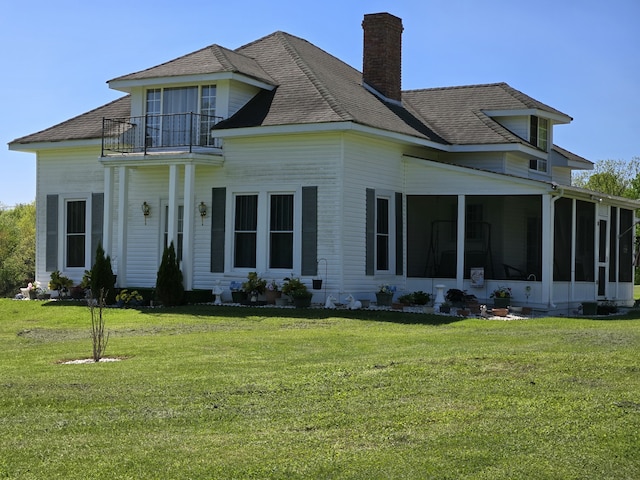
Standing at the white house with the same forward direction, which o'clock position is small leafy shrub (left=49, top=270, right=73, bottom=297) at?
The small leafy shrub is roughly at 2 o'clock from the white house.

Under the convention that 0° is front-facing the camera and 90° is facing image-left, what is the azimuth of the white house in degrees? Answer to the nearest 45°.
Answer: approximately 45°
